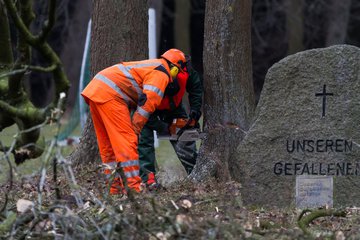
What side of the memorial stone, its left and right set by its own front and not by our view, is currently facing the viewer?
front

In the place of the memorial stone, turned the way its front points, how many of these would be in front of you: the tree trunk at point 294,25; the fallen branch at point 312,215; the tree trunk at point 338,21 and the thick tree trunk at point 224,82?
1

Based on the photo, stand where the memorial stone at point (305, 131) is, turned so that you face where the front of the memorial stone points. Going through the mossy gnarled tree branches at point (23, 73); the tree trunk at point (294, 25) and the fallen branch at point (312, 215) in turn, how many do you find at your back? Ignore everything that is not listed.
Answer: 1

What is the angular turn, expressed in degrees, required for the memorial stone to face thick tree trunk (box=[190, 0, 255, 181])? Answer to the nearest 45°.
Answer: approximately 135° to its right

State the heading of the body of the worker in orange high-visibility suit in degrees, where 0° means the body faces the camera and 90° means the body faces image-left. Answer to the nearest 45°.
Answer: approximately 270°

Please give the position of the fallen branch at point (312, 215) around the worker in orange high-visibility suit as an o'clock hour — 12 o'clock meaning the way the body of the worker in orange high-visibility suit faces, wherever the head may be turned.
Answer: The fallen branch is roughly at 2 o'clock from the worker in orange high-visibility suit.

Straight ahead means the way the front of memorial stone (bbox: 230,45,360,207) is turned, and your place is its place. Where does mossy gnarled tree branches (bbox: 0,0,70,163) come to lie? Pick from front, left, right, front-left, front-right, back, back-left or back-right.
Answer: front-right

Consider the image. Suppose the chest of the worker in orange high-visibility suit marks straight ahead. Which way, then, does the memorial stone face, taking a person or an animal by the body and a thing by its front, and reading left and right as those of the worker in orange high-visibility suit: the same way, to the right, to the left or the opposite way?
to the right

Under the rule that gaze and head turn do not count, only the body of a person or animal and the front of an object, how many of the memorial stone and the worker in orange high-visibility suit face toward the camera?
1

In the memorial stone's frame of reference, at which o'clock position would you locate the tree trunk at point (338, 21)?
The tree trunk is roughly at 6 o'clock from the memorial stone.
